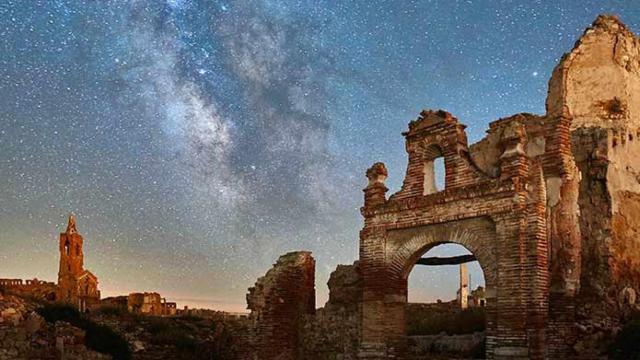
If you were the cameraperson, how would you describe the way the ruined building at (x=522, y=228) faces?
facing the viewer and to the left of the viewer
